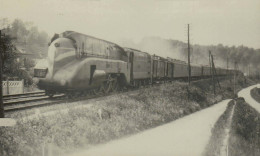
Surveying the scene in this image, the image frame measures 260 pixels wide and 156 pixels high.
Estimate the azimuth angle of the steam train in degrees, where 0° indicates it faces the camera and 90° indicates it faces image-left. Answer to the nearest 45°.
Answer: approximately 45°

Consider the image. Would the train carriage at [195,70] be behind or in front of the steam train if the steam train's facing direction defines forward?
behind
